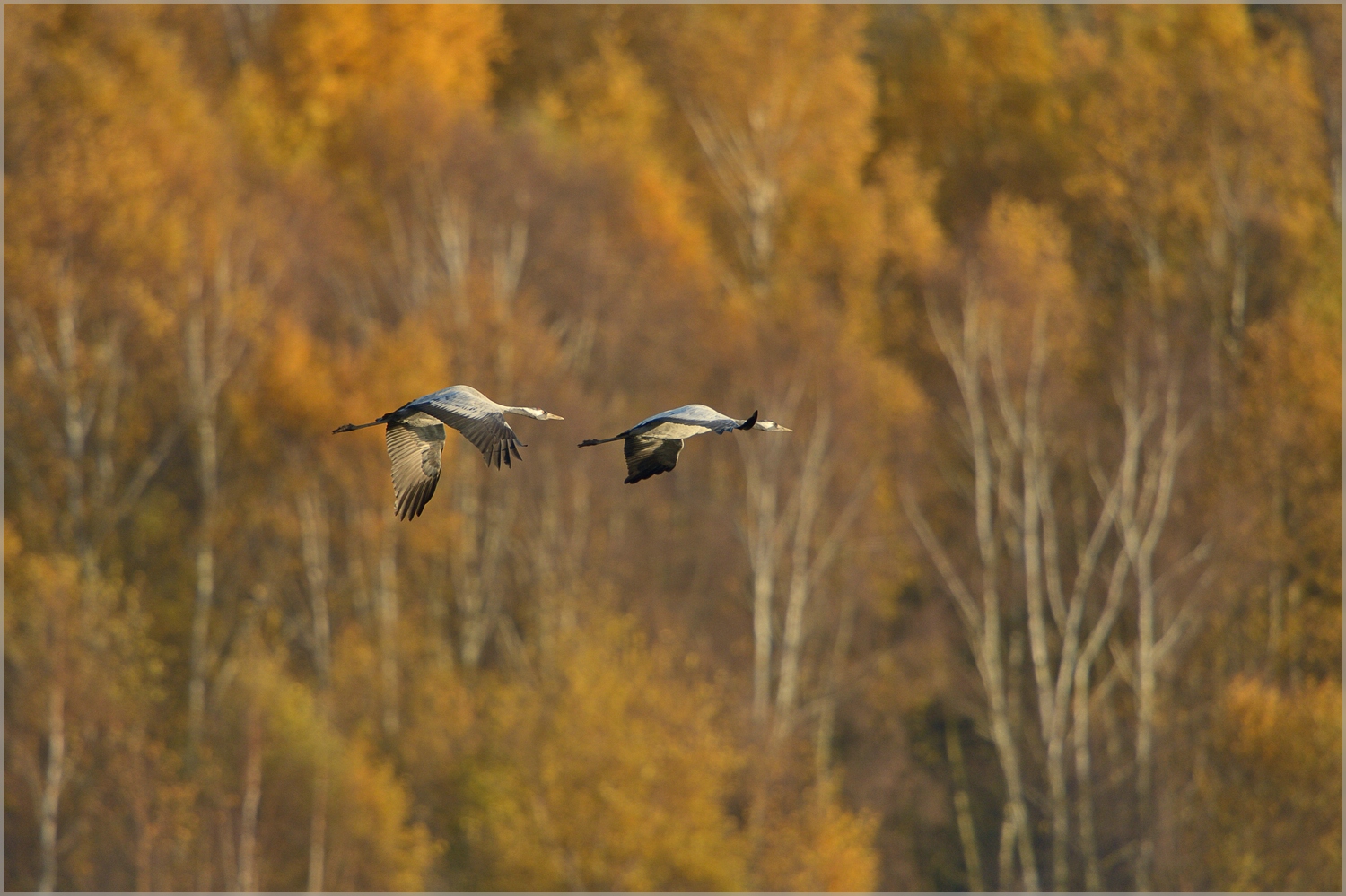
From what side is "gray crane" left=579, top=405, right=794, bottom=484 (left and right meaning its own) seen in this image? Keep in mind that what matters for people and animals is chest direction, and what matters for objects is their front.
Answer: right

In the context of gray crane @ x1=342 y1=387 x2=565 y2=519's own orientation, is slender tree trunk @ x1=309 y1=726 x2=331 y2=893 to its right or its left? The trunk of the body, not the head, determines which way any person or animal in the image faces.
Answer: on its left

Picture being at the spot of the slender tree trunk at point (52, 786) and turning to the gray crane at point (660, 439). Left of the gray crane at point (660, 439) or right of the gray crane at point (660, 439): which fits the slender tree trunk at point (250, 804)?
left

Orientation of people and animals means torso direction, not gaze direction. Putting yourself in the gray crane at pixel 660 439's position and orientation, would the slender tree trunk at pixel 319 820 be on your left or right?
on your left

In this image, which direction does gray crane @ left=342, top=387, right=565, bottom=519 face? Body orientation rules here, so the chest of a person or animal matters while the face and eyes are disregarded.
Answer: to the viewer's right

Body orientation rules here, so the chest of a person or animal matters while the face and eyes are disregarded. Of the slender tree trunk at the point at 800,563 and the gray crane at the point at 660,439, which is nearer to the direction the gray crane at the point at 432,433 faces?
the gray crane

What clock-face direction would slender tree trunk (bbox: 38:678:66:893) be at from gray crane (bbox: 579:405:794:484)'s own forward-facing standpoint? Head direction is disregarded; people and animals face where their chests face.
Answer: The slender tree trunk is roughly at 8 o'clock from the gray crane.

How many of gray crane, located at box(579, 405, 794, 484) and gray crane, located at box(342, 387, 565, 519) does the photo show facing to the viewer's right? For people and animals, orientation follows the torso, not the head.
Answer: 2
